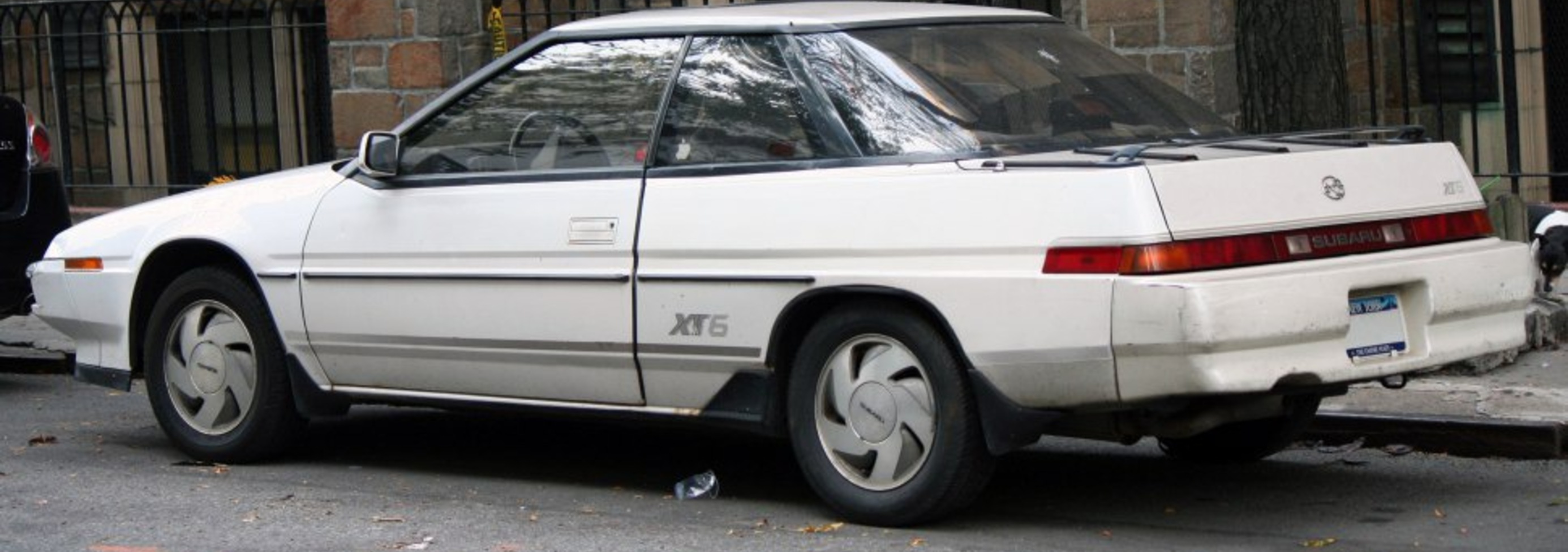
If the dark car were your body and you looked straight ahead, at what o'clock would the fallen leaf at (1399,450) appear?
The fallen leaf is roughly at 6 o'clock from the dark car.

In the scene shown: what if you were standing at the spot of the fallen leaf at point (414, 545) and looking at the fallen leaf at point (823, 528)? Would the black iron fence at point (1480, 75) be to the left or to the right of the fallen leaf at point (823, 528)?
left

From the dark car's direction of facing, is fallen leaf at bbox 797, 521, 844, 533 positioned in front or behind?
behind

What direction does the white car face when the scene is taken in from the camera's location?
facing away from the viewer and to the left of the viewer

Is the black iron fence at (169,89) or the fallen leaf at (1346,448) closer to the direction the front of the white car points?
the black iron fence

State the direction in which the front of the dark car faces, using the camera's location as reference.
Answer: facing away from the viewer and to the left of the viewer

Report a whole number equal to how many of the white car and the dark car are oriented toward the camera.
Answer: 0

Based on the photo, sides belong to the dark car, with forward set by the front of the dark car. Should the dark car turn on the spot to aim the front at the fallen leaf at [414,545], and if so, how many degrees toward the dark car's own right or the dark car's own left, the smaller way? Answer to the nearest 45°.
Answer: approximately 135° to the dark car's own left

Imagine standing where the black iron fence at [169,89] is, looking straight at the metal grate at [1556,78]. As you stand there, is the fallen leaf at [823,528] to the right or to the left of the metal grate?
right

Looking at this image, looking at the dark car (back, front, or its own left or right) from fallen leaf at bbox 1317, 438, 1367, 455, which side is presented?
back

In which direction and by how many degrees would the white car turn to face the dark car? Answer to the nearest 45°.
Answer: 0° — it already faces it

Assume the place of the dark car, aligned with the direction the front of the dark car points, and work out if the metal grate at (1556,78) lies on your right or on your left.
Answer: on your right
